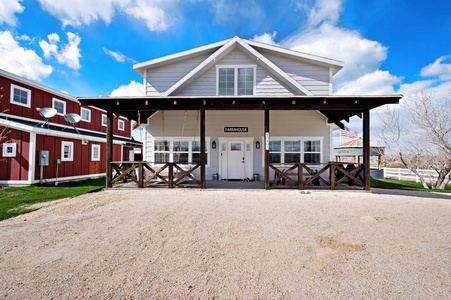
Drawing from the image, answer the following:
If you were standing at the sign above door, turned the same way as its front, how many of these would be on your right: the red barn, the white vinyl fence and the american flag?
1

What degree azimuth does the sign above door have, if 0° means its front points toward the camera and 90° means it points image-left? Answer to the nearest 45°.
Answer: approximately 0°

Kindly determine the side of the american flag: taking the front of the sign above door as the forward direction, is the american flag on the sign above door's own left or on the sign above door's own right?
on the sign above door's own left

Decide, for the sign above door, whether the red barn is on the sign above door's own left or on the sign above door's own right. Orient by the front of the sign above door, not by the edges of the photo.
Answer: on the sign above door's own right

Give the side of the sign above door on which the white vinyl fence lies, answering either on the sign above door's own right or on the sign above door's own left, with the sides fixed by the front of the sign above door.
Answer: on the sign above door's own left
